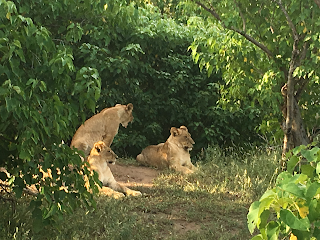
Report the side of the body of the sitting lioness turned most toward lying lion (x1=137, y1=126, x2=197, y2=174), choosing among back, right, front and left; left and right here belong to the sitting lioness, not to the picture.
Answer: front

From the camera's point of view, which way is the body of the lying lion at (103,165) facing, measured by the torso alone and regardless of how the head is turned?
to the viewer's right

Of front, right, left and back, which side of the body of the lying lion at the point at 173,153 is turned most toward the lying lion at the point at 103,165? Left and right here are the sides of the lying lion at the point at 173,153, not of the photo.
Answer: right

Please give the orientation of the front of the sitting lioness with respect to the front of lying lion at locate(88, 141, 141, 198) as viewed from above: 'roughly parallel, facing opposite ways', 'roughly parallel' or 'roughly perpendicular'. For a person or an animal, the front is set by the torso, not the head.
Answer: roughly parallel

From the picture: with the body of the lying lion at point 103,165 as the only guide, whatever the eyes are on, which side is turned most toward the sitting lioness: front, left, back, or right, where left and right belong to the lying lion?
left

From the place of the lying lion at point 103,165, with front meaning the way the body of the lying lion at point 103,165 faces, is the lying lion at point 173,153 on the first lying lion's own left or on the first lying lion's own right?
on the first lying lion's own left

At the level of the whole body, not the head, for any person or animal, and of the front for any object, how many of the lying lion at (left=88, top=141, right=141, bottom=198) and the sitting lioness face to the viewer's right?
2

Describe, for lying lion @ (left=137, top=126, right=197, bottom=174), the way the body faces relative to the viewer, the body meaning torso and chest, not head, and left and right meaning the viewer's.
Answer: facing the viewer and to the right of the viewer

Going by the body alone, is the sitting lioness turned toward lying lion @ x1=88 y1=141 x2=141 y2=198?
no

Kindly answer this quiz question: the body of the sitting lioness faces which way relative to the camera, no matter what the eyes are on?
to the viewer's right
